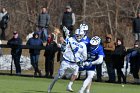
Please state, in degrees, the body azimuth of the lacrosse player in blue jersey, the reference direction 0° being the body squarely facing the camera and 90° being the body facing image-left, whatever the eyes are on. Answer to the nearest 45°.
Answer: approximately 45°

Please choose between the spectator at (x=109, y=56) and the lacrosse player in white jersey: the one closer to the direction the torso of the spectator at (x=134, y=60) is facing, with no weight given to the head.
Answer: the lacrosse player in white jersey

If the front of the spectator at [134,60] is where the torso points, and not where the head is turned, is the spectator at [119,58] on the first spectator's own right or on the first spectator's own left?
on the first spectator's own right

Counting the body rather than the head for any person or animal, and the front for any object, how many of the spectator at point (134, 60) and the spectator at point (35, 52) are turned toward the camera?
2

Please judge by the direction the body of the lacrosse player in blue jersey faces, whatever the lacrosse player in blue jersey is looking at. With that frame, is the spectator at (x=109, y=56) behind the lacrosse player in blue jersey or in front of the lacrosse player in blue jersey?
behind
